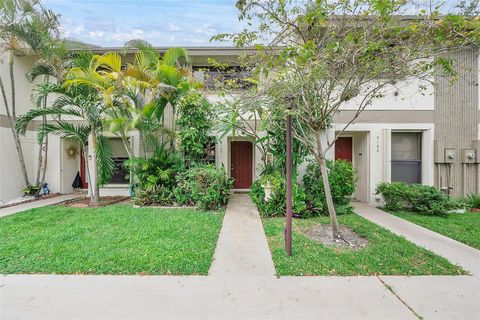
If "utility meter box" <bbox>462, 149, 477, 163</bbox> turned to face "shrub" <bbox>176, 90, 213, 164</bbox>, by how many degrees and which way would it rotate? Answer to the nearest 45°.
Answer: approximately 45° to its right

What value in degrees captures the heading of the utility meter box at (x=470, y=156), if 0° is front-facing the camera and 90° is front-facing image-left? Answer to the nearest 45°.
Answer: approximately 0°

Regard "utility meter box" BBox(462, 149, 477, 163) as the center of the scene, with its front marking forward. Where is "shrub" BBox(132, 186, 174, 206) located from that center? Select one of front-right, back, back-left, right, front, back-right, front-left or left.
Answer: front-right

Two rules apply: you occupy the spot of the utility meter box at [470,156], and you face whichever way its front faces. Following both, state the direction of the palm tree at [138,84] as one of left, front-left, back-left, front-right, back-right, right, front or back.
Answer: front-right

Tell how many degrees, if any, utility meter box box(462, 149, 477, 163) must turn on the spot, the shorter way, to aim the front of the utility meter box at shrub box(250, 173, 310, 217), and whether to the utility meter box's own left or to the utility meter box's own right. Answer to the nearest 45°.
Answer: approximately 45° to the utility meter box's own right
